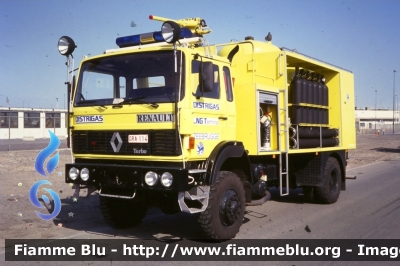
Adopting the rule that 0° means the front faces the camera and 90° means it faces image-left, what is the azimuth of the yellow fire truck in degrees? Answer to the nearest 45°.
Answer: approximately 45°
